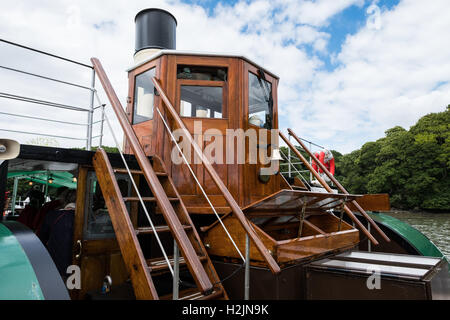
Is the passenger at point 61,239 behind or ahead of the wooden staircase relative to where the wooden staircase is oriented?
behind

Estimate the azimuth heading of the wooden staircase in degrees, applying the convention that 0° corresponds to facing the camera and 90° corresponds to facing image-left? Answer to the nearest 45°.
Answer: approximately 315°
